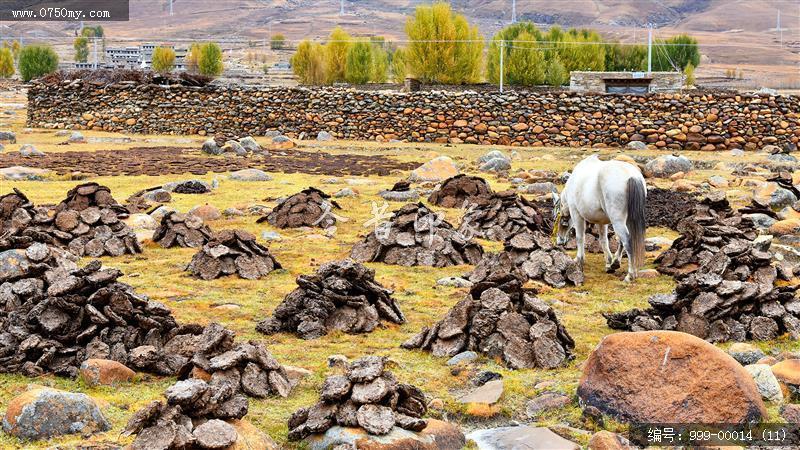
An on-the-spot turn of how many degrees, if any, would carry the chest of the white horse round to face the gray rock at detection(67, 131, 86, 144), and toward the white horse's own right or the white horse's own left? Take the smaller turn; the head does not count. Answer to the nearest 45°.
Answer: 0° — it already faces it

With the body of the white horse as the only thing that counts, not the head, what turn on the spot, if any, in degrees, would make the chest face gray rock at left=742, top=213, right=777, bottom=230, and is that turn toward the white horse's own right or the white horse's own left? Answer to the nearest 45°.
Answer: approximately 90° to the white horse's own right

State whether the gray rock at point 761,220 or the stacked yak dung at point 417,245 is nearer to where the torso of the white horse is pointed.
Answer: the stacked yak dung

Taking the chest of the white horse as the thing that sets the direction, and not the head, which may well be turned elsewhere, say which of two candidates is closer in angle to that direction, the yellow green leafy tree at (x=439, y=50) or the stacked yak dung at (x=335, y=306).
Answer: the yellow green leafy tree

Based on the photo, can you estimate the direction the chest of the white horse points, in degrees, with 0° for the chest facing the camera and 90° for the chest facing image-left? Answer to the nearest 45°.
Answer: approximately 135°

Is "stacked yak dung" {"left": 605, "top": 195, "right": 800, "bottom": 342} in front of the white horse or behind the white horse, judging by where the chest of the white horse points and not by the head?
behind

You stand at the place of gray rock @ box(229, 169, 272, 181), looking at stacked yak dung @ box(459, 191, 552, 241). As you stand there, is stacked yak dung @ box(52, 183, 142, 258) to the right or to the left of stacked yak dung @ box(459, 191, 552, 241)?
right

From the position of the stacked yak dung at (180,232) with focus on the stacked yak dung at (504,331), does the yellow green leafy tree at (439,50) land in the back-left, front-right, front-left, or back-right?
back-left

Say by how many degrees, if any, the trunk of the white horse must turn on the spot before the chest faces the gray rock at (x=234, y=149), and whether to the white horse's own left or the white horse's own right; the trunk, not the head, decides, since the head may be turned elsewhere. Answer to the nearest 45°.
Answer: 0° — it already faces it

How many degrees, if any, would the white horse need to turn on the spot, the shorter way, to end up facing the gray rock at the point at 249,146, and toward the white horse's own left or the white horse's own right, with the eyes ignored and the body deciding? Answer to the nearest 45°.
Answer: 0° — it already faces it

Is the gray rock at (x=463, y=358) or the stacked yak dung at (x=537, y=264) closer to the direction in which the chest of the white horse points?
the stacked yak dung

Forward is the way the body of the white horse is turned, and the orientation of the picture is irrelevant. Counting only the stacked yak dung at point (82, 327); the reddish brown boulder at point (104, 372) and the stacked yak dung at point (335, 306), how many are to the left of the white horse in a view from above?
3

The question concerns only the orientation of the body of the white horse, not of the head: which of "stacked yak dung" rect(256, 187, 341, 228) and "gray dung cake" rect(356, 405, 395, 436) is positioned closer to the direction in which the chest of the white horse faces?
the stacked yak dung

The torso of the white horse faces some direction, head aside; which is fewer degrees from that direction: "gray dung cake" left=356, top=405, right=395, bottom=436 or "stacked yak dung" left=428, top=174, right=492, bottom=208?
the stacked yak dung

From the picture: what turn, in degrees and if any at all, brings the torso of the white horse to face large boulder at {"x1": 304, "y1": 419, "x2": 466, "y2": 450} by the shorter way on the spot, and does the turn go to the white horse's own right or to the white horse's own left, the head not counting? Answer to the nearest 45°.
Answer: approximately 135° to the white horse's own left
